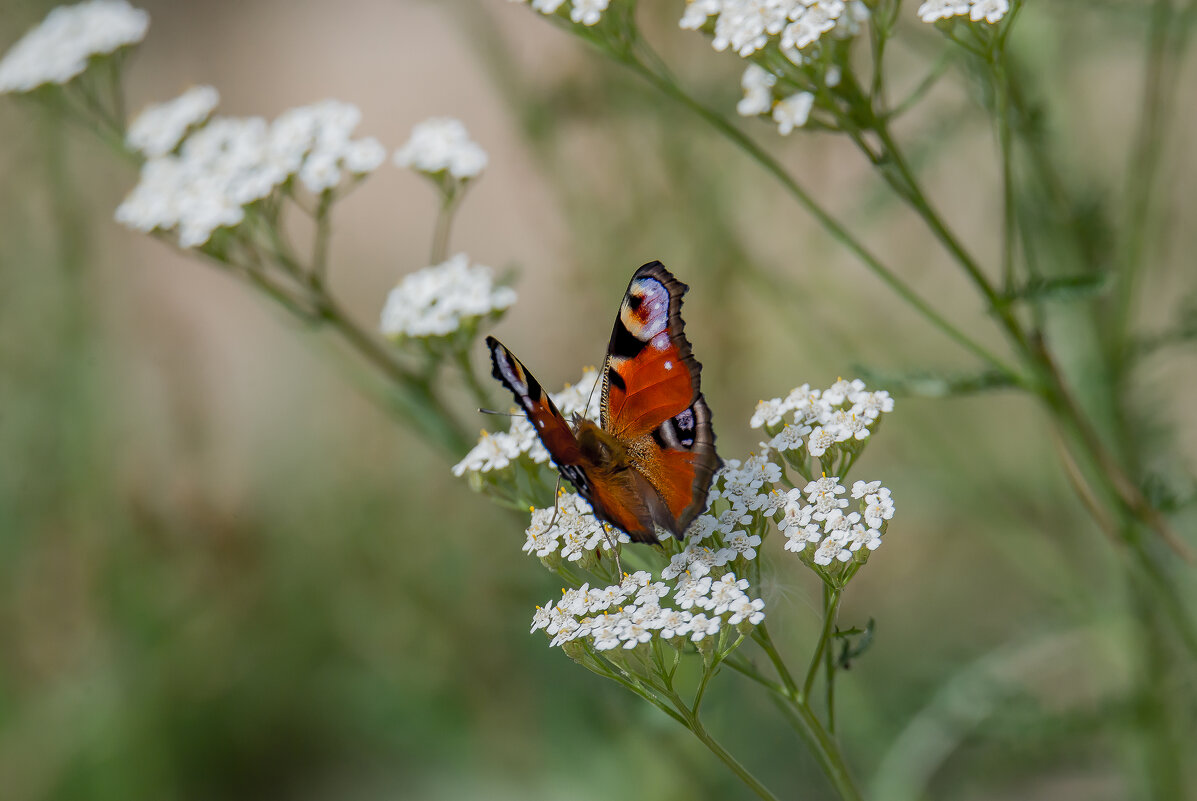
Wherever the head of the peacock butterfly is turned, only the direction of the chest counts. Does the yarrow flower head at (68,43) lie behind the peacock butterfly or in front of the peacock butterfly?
in front

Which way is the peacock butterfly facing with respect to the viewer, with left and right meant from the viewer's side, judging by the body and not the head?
facing away from the viewer and to the left of the viewer
